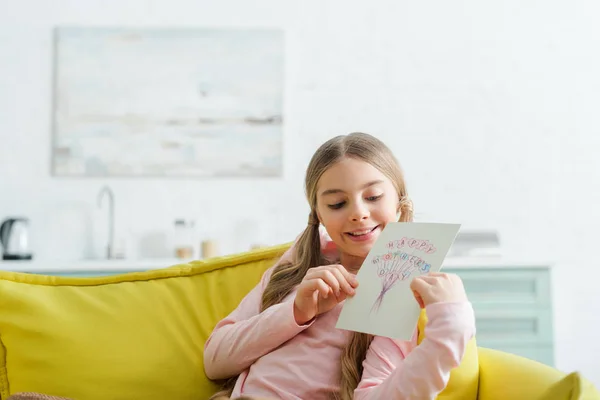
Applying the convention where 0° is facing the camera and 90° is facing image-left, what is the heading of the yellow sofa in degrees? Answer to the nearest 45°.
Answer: approximately 0°

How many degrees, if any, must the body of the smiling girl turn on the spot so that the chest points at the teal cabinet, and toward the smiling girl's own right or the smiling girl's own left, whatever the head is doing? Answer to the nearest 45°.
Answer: approximately 135° to the smiling girl's own left

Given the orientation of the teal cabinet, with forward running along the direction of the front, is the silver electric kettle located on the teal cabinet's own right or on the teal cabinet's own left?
on the teal cabinet's own right

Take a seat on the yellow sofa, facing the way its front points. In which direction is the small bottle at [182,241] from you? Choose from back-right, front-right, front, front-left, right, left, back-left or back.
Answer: back

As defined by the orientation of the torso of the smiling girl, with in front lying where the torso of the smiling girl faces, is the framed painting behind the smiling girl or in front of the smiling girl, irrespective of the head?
behind

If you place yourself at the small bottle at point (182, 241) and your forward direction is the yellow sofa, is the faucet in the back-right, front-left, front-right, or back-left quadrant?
back-right

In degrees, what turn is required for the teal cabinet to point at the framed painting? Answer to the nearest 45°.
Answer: approximately 90° to its right

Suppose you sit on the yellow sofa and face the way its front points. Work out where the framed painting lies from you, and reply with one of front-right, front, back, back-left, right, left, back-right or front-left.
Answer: back

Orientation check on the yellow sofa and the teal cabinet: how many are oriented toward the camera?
2

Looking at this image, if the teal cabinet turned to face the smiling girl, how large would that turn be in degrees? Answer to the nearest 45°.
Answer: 0° — it already faces them

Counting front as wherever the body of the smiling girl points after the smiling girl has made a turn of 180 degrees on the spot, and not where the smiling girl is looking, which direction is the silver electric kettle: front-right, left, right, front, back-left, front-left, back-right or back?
front-left
